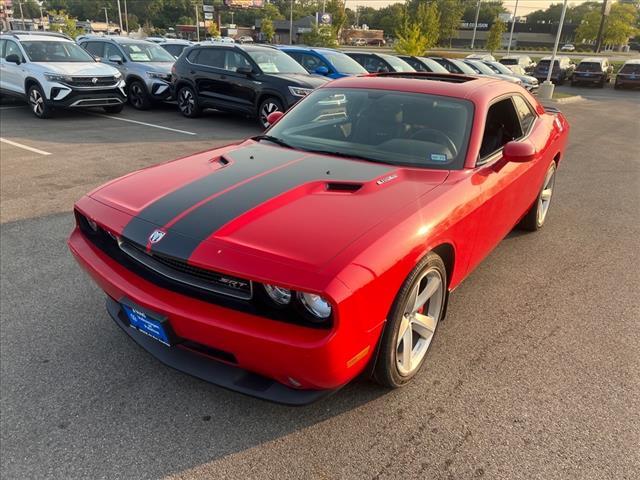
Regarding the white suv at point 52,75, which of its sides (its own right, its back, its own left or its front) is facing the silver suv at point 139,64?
left

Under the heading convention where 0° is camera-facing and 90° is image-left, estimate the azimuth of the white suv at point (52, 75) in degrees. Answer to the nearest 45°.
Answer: approximately 315°

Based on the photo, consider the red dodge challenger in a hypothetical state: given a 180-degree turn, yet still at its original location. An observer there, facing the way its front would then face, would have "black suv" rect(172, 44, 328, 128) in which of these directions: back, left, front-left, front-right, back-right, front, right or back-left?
front-left

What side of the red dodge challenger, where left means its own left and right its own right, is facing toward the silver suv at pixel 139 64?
right

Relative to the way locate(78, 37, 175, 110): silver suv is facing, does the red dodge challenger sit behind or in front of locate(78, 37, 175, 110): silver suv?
in front

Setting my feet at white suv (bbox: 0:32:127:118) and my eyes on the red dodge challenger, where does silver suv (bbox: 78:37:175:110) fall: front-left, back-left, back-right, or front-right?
back-left

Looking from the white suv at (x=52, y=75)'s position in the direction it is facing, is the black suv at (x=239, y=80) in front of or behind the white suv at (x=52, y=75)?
in front

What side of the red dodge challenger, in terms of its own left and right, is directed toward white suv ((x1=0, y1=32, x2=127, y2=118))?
right

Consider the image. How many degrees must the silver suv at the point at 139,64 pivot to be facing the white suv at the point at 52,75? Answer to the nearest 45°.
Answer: approximately 90° to its right

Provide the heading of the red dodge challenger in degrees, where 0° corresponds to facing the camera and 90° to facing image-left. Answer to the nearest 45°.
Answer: approximately 45°
